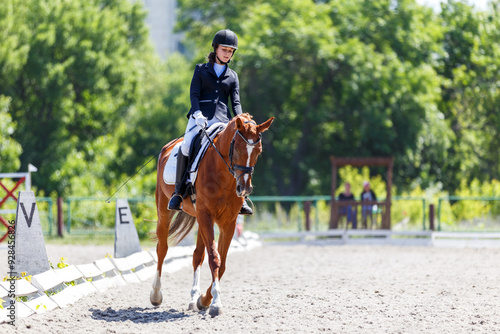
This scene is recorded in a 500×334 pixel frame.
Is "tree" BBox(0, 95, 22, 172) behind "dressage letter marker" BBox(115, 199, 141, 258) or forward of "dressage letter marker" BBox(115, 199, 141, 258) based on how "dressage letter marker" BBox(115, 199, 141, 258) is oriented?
behind

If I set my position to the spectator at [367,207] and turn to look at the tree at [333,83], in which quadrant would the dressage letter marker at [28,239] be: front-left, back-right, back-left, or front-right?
back-left

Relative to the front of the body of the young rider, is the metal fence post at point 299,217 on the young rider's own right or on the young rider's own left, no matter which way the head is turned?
on the young rider's own left

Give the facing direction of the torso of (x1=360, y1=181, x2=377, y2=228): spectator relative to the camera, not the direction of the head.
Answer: toward the camera

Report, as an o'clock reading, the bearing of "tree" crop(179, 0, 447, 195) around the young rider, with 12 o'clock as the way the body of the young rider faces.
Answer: The tree is roughly at 8 o'clock from the young rider.

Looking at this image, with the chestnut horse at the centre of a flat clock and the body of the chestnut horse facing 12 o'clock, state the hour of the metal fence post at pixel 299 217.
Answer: The metal fence post is roughly at 8 o'clock from the chestnut horse.

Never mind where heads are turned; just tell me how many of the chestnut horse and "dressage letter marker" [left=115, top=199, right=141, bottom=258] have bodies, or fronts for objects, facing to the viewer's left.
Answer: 0

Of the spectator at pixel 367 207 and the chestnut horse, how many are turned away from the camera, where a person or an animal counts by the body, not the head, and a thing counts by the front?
0

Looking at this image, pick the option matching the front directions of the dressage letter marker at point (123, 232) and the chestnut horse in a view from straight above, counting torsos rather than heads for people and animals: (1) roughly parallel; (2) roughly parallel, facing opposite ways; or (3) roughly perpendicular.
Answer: roughly parallel

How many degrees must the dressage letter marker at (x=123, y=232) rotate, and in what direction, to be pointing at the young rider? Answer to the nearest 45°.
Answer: approximately 45° to its right

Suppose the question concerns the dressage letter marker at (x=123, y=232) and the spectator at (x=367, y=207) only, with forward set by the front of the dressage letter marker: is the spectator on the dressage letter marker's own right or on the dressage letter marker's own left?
on the dressage letter marker's own left

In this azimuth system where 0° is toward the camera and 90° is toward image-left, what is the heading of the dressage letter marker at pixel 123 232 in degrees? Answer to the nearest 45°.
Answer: approximately 315°

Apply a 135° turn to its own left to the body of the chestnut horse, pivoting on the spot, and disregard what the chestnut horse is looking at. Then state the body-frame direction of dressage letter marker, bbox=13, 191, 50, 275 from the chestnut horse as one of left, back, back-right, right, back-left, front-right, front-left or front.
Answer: left
